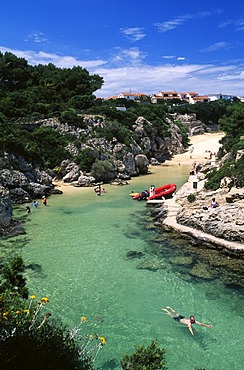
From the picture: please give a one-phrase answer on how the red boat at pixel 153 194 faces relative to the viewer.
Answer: facing away from the viewer and to the right of the viewer

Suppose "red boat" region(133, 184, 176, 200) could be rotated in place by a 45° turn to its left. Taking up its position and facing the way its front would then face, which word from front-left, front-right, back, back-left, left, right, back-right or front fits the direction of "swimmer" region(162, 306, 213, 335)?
back

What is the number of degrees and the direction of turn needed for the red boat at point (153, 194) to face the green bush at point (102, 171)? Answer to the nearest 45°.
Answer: approximately 90° to its left

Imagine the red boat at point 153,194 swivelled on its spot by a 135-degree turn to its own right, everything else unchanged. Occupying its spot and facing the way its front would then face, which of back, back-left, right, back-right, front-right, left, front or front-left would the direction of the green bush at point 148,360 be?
front

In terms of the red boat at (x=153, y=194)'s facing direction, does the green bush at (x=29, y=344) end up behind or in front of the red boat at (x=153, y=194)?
behind
